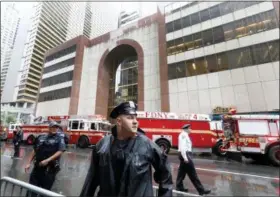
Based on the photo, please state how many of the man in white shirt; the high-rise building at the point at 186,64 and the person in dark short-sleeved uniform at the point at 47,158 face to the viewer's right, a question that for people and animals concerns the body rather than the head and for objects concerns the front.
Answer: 1

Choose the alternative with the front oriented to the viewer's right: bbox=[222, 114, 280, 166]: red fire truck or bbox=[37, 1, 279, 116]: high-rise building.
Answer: the red fire truck

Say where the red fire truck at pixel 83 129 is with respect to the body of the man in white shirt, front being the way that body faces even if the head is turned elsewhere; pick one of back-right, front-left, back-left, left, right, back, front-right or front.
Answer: back-left

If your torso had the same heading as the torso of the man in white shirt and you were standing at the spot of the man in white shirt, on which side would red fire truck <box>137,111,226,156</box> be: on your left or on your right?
on your left

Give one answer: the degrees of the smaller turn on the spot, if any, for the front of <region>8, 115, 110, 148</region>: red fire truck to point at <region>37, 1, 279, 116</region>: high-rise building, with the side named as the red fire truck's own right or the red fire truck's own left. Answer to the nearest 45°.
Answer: approximately 45° to the red fire truck's own left

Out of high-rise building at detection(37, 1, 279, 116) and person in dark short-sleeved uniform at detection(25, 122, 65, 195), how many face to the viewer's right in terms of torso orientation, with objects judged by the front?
0

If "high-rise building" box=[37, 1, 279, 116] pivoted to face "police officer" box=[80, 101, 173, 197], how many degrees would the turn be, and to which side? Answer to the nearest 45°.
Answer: approximately 45° to its left

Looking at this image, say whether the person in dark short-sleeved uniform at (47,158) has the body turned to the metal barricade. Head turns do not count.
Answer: yes

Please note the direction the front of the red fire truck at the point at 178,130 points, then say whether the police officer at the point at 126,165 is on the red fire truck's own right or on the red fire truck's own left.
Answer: on the red fire truck's own right
